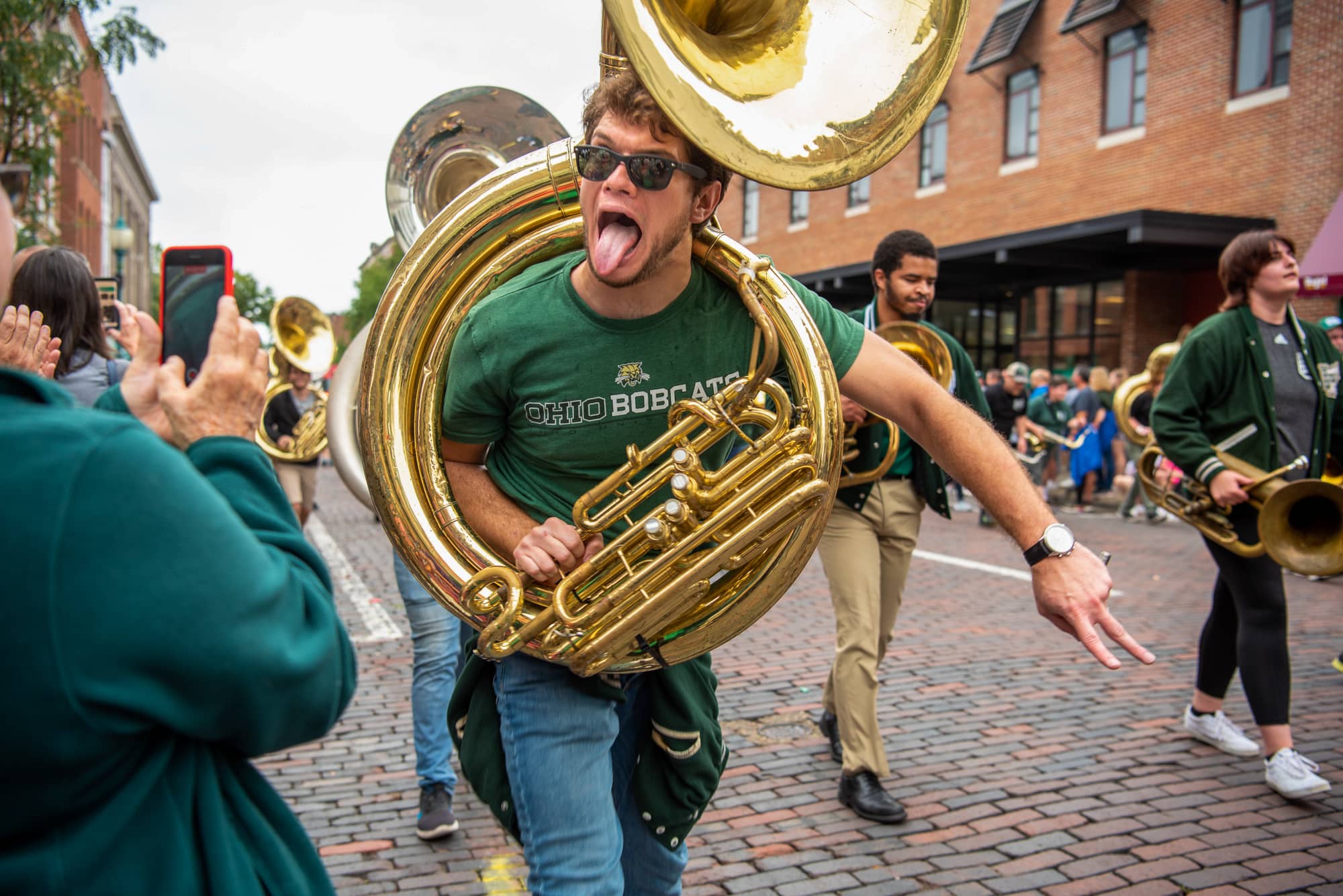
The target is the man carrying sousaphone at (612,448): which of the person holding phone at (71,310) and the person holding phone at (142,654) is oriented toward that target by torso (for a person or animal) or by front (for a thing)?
the person holding phone at (142,654)

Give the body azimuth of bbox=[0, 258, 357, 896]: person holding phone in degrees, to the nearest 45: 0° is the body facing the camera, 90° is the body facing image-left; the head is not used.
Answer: approximately 225°

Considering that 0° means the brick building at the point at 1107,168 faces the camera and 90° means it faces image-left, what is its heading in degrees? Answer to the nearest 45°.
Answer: approximately 45°

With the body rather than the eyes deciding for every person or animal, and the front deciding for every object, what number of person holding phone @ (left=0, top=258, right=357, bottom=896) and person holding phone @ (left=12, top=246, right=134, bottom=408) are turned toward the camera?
0

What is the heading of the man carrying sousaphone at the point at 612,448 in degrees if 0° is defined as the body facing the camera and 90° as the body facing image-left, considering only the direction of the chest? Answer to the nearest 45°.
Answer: approximately 0°

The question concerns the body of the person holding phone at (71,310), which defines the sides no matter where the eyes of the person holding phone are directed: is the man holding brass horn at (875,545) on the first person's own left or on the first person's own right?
on the first person's own right

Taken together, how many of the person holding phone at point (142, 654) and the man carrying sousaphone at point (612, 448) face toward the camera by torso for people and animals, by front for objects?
1

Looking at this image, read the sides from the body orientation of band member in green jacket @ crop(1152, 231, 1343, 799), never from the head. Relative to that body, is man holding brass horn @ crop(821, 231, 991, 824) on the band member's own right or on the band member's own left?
on the band member's own right

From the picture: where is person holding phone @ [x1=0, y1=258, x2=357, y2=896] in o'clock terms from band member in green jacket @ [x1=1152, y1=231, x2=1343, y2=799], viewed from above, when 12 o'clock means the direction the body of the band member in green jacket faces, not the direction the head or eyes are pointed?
The person holding phone is roughly at 2 o'clock from the band member in green jacket.

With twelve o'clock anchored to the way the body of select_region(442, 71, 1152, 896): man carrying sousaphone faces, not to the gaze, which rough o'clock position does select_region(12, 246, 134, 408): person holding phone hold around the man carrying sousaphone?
The person holding phone is roughly at 4 o'clock from the man carrying sousaphone.

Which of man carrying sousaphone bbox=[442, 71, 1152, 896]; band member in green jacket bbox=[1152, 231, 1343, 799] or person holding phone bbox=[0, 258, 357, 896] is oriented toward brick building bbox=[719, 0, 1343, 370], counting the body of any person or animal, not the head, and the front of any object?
the person holding phone

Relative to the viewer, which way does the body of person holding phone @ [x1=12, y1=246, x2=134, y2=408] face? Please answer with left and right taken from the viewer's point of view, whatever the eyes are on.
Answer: facing away from the viewer and to the right of the viewer

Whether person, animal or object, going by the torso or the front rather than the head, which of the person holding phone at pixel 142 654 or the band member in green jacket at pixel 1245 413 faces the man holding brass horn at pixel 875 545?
the person holding phone

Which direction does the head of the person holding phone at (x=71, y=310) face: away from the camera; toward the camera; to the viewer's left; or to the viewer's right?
away from the camera
